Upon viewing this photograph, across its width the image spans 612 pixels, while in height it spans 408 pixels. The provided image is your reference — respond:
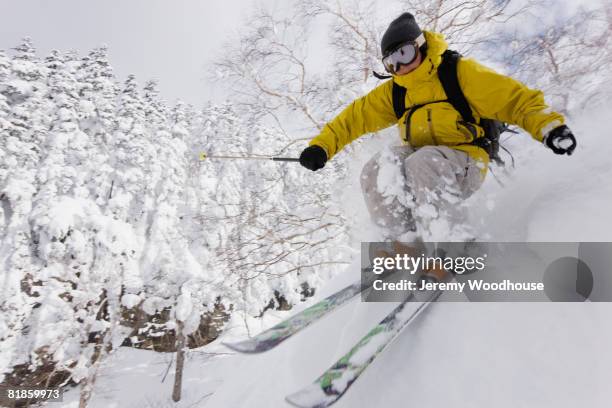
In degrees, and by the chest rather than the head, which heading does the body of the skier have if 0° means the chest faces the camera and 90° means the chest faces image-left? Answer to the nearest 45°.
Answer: approximately 45°

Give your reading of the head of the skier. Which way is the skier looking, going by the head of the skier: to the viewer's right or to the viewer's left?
to the viewer's left

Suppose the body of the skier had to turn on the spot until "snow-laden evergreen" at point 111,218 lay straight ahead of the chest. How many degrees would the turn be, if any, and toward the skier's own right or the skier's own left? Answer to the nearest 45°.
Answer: approximately 90° to the skier's own right
